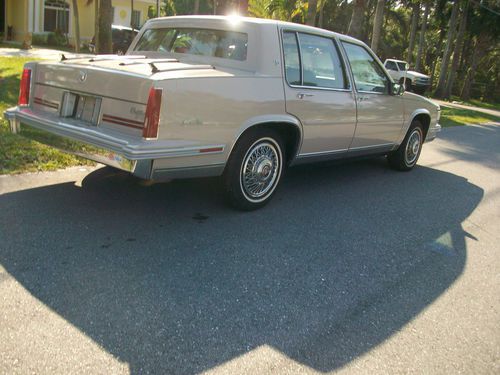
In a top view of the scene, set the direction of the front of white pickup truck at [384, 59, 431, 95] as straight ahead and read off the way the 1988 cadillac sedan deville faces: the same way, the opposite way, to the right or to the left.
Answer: to the left

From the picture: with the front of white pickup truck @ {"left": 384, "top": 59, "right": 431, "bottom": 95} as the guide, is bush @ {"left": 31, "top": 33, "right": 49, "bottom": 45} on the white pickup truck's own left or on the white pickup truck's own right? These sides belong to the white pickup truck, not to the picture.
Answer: on the white pickup truck's own right

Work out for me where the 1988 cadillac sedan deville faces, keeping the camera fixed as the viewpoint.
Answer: facing away from the viewer and to the right of the viewer

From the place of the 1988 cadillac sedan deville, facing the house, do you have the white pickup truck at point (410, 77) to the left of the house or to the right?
right

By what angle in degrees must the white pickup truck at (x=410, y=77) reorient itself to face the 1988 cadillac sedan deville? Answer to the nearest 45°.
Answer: approximately 45° to its right

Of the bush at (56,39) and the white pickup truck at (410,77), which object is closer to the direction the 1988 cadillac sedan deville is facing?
the white pickup truck

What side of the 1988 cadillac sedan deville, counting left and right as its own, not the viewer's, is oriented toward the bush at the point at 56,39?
left

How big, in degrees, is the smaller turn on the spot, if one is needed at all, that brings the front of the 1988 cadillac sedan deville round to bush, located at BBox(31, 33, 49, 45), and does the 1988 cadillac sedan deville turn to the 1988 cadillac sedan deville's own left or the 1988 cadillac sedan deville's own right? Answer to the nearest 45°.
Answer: approximately 90° to the 1988 cadillac sedan deville's own left

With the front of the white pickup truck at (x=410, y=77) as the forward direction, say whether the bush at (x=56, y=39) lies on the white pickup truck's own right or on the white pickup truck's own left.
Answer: on the white pickup truck's own right
